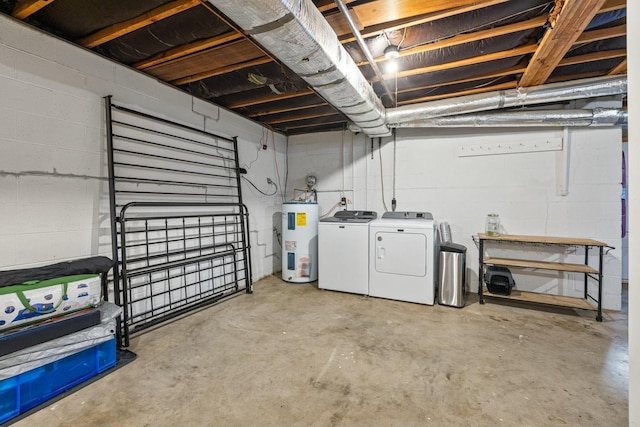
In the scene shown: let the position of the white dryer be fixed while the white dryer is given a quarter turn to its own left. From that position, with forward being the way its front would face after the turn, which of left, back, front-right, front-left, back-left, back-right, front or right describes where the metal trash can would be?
front

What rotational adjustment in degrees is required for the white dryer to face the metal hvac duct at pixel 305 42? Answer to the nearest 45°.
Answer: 0° — it already faces it

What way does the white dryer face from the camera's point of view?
toward the camera

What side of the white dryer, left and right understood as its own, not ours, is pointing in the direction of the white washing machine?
right

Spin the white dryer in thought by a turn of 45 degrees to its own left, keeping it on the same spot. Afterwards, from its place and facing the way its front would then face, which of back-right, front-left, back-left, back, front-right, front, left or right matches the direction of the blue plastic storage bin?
right

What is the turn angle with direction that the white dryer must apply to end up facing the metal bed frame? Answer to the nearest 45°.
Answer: approximately 45° to its right
